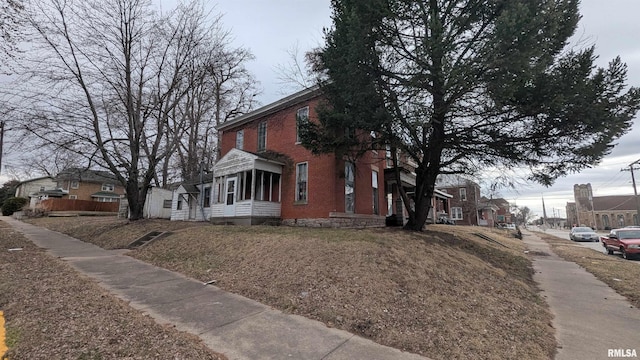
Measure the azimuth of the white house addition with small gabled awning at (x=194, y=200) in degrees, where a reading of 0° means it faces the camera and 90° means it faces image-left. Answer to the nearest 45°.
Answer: approximately 45°

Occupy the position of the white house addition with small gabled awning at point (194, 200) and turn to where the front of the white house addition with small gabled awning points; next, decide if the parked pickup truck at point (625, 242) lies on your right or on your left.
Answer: on your left

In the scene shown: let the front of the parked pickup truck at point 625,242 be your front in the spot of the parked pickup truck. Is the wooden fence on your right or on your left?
on your right

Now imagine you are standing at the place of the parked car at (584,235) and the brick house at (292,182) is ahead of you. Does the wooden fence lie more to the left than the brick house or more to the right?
right

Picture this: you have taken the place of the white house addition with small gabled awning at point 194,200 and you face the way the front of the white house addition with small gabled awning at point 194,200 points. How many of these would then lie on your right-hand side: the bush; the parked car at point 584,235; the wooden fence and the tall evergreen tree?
2

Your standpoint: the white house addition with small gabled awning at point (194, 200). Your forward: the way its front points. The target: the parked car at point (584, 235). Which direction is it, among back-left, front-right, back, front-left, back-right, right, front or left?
back-left

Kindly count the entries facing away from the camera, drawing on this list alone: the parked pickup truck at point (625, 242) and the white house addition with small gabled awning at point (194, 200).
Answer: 0

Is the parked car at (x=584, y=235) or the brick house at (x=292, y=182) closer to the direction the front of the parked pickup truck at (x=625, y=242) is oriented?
the brick house

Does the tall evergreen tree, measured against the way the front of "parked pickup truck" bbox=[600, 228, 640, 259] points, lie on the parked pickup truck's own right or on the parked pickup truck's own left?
on the parked pickup truck's own right

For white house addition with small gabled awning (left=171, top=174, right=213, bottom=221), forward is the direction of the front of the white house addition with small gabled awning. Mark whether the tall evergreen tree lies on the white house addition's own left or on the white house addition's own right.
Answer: on the white house addition's own left

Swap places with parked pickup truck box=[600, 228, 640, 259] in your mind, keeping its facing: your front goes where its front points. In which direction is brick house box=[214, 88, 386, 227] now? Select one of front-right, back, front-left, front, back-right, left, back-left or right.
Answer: right

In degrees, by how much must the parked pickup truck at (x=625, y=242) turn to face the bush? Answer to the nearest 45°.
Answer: approximately 90° to its right

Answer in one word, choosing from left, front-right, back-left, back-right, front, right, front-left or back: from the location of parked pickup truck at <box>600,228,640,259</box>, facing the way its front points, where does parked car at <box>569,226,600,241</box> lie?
back-left
